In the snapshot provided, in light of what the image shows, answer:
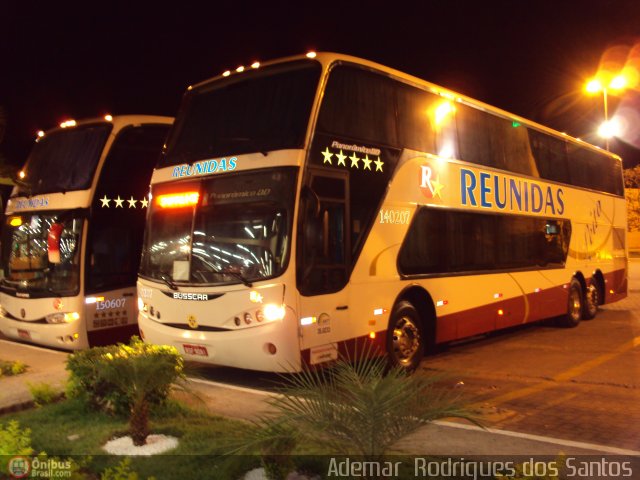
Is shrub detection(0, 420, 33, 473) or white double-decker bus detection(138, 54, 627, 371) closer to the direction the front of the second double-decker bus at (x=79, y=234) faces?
the shrub

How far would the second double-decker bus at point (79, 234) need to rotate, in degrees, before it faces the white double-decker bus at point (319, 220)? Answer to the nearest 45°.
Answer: approximately 90° to its left

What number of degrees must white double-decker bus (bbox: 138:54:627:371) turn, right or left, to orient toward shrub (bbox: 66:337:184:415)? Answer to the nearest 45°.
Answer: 0° — it already faces it

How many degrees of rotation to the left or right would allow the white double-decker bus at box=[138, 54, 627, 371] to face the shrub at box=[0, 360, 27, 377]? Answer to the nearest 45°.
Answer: approximately 45° to its right

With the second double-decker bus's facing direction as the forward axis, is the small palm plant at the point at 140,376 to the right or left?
on its left

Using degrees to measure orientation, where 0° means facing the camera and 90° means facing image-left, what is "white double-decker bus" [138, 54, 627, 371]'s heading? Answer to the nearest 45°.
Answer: approximately 45°

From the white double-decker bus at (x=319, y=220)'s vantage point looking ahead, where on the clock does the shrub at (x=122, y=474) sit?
The shrub is roughly at 11 o'clock from the white double-decker bus.

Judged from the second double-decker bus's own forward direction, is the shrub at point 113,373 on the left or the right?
on its left

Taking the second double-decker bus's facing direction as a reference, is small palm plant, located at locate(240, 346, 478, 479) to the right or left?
on its left

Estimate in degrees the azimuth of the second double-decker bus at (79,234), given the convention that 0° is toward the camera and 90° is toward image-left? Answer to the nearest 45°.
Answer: approximately 45°
